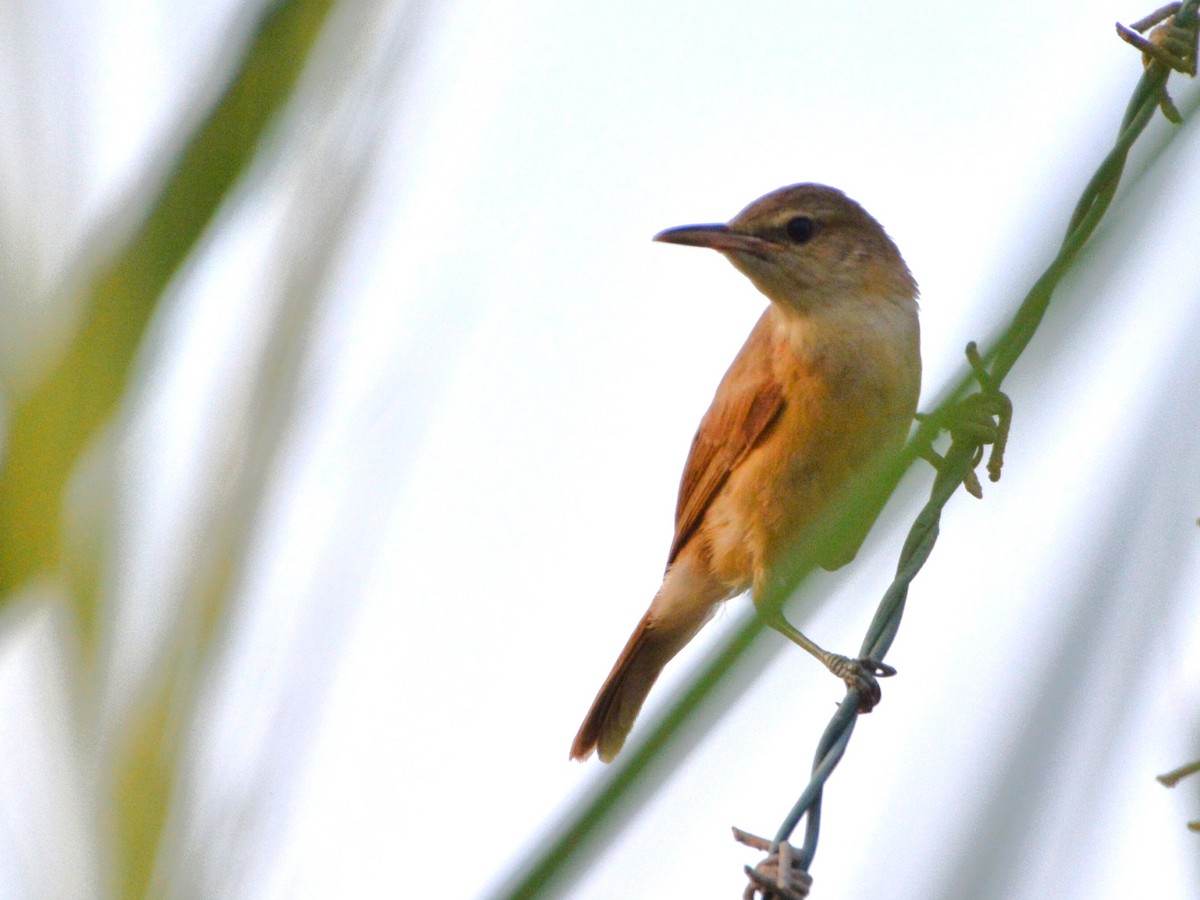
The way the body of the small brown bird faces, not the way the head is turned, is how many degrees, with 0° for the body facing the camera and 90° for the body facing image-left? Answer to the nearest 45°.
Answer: approximately 315°
